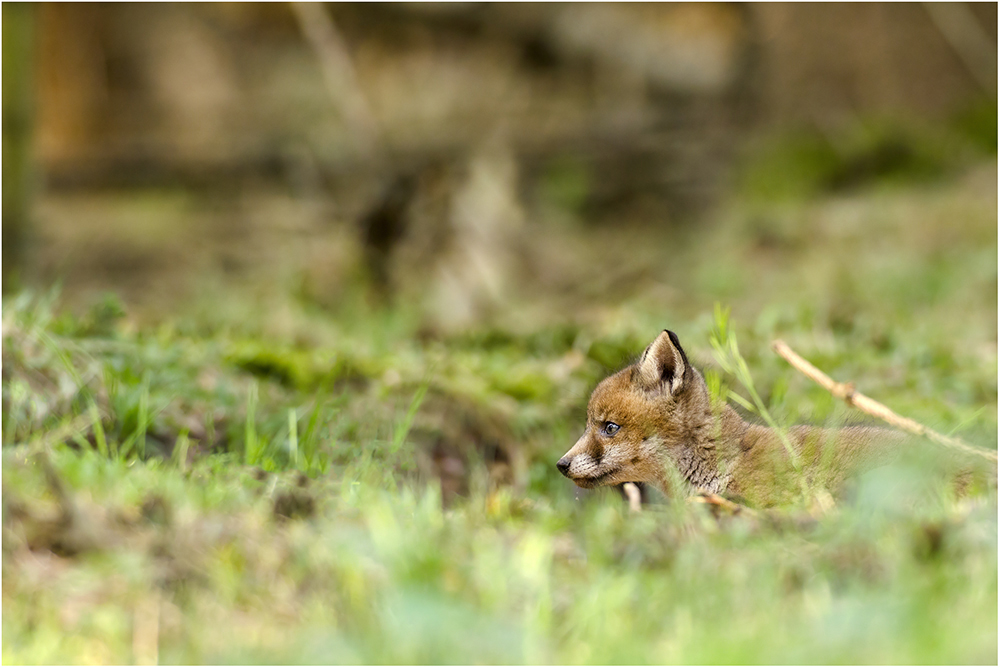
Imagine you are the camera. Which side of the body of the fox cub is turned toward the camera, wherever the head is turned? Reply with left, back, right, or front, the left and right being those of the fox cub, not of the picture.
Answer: left

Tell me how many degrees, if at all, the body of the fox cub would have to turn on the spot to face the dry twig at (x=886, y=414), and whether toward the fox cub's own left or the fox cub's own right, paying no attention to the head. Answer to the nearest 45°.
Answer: approximately 135° to the fox cub's own left
